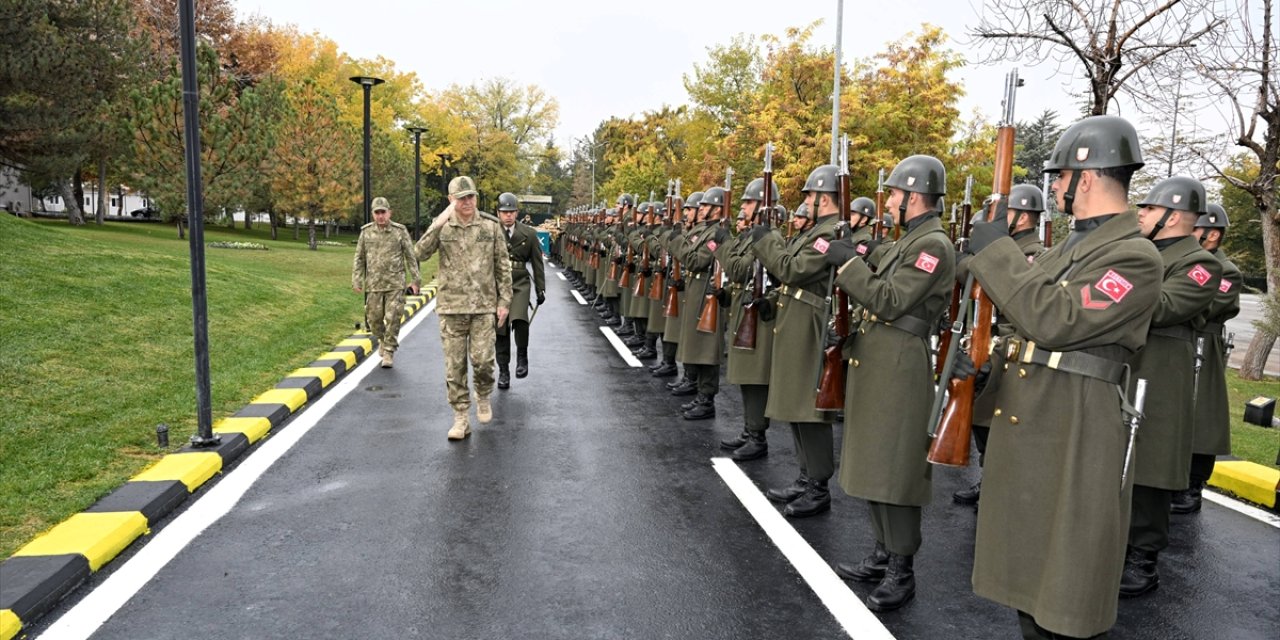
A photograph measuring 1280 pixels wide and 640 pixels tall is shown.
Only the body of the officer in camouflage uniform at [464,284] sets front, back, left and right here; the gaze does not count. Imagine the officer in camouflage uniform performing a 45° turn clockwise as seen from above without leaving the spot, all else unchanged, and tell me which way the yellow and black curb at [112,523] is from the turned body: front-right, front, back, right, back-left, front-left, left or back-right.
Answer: front

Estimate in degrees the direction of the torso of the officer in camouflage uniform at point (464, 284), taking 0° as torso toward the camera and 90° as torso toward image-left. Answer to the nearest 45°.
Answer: approximately 0°

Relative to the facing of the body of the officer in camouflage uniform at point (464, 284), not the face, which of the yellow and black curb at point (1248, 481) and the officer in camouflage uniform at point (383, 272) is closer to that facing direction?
the yellow and black curb

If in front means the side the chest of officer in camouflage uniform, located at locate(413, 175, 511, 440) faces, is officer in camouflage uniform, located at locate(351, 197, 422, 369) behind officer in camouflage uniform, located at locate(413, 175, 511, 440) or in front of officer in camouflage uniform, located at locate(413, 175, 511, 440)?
behind

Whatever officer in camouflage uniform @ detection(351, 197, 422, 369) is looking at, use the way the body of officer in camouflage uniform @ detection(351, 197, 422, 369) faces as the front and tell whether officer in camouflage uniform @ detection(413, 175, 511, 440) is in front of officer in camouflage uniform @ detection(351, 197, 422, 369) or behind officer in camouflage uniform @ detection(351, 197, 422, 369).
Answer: in front

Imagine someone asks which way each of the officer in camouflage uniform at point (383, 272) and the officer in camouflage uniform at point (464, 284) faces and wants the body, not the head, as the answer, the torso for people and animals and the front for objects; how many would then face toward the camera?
2

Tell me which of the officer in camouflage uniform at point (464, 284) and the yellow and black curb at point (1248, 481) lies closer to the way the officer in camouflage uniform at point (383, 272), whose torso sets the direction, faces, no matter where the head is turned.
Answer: the officer in camouflage uniform

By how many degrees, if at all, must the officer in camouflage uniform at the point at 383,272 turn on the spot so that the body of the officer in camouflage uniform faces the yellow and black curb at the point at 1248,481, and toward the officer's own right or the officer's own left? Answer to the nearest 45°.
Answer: approximately 45° to the officer's own left

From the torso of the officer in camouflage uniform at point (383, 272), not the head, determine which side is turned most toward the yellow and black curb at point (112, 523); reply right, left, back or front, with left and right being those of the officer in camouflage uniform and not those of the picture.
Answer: front

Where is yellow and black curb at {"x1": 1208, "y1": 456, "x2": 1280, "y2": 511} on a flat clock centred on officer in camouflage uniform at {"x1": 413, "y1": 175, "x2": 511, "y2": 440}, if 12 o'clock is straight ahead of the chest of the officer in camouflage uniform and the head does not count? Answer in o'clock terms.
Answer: The yellow and black curb is roughly at 10 o'clock from the officer in camouflage uniform.
